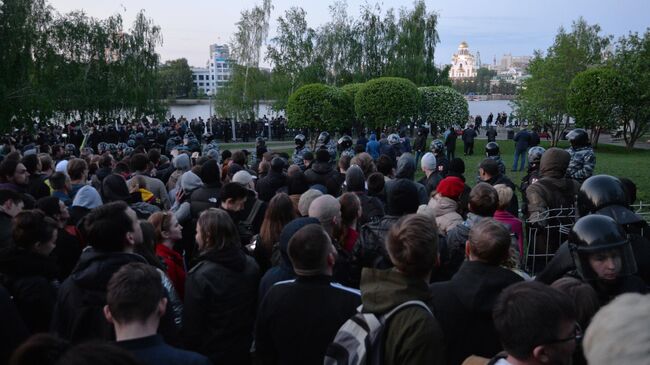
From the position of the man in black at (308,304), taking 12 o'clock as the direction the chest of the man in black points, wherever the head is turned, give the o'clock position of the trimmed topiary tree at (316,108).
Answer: The trimmed topiary tree is roughly at 12 o'clock from the man in black.

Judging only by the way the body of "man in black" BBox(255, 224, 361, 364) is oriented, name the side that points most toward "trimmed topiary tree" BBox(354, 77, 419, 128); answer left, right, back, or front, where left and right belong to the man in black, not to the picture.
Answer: front

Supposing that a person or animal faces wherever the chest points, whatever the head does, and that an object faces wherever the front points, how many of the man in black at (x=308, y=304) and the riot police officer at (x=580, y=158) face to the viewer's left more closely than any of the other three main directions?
1

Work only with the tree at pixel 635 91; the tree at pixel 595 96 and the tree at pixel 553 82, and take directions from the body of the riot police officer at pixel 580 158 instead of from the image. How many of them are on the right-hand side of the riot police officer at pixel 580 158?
3

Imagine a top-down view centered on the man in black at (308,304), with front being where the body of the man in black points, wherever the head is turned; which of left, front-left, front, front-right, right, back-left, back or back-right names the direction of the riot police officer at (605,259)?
right

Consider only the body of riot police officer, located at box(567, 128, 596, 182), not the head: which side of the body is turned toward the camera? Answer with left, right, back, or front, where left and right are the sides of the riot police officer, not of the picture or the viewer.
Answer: left

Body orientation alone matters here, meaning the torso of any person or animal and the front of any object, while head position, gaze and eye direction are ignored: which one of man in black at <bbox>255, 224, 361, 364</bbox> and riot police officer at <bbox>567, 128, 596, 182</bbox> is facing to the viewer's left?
the riot police officer

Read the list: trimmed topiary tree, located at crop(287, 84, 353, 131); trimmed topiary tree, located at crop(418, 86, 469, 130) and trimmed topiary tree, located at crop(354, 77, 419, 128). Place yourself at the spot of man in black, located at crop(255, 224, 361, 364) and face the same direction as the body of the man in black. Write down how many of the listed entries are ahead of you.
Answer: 3

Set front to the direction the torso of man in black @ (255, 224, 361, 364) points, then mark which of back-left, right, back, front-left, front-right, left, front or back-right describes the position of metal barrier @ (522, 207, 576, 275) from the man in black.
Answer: front-right

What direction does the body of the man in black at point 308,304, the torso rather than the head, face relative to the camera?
away from the camera

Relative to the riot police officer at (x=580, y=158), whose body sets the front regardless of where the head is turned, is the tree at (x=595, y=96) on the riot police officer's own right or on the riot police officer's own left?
on the riot police officer's own right
